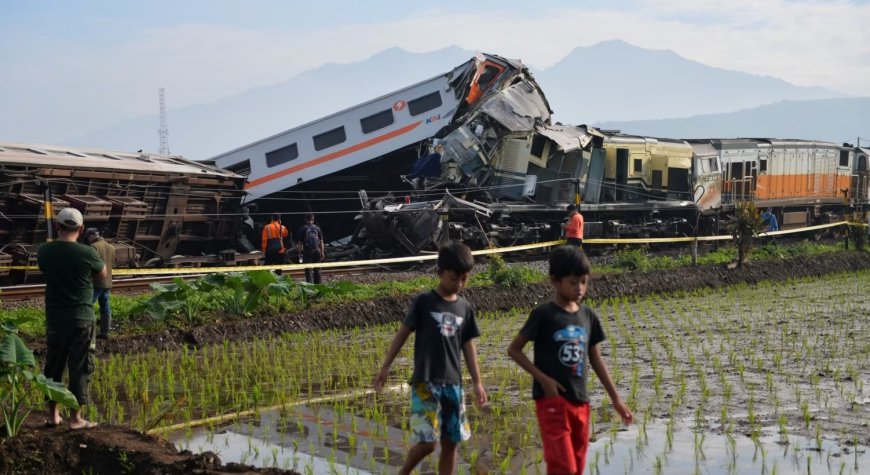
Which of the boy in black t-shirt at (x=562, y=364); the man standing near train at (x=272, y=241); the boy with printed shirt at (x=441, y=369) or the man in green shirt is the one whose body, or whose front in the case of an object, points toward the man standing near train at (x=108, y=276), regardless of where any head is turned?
the man in green shirt

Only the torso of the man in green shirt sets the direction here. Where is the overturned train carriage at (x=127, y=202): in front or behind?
in front

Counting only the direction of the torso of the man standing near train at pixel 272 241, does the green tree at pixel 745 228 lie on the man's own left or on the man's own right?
on the man's own right

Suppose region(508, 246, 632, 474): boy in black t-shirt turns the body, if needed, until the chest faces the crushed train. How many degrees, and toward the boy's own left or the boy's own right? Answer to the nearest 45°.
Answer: approximately 135° to the boy's own left

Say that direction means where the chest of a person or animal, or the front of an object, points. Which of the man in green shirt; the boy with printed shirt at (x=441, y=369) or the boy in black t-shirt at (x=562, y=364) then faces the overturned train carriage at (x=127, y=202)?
the man in green shirt

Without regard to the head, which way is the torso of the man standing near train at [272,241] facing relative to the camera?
away from the camera

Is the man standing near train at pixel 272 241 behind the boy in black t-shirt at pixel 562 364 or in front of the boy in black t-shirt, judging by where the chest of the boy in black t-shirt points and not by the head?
behind

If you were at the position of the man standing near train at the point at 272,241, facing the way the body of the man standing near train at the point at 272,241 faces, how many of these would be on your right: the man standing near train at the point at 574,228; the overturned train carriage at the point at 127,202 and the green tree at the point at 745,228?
2

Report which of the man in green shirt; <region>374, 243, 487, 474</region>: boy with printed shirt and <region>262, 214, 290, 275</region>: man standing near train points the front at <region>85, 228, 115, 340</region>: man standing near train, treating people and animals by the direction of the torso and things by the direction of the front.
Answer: the man in green shirt

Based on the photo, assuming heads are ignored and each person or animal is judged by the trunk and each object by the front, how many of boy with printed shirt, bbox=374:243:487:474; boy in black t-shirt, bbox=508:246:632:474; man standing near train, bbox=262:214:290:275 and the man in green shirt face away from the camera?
2

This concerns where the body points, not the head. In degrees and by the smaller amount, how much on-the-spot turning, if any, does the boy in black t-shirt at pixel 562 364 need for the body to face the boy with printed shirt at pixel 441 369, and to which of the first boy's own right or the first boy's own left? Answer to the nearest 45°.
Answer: approximately 135° to the first boy's own right

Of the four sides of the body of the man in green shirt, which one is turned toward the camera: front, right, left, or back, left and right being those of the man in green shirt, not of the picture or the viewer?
back

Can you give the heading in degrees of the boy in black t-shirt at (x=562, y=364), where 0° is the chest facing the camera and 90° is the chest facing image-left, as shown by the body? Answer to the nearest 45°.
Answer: approximately 315°

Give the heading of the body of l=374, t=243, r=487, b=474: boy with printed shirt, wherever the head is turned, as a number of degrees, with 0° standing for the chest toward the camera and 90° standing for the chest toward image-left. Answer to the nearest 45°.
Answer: approximately 315°

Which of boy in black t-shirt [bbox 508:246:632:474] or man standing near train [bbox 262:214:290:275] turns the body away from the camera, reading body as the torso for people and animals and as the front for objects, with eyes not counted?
the man standing near train

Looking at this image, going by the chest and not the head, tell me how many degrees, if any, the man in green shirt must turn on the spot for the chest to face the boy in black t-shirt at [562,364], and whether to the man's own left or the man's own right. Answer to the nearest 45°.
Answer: approximately 135° to the man's own right

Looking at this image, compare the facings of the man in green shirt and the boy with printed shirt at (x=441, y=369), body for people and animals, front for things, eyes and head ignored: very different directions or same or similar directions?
very different directions
